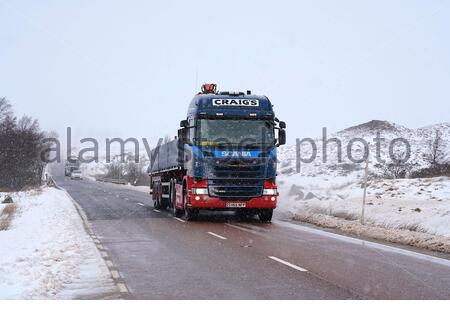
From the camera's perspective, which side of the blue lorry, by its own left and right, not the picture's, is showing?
front
